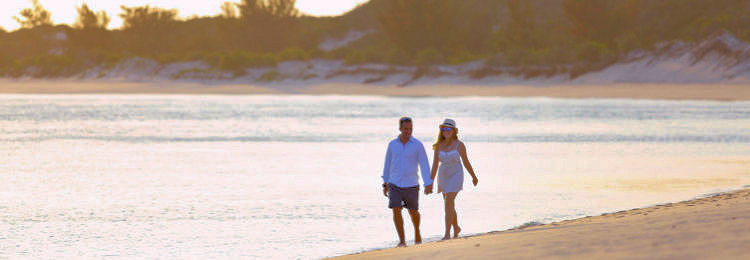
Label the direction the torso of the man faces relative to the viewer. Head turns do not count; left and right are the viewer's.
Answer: facing the viewer

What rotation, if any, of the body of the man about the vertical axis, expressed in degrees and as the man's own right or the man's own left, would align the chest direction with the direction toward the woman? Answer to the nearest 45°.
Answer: approximately 135° to the man's own left
